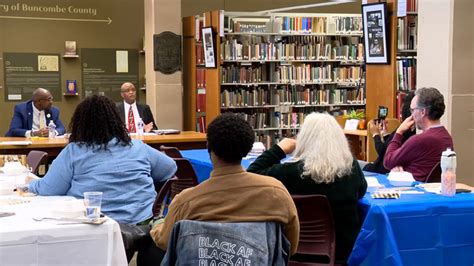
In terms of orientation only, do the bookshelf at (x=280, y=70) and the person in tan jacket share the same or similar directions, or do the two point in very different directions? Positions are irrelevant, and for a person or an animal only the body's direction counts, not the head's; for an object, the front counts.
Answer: very different directions

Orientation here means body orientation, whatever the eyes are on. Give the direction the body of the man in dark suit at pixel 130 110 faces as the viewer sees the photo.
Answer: toward the camera

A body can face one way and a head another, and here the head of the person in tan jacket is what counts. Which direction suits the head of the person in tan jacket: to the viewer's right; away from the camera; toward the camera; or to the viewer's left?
away from the camera

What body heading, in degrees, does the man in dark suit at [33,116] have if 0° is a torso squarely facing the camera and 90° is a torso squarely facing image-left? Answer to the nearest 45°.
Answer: approximately 315°

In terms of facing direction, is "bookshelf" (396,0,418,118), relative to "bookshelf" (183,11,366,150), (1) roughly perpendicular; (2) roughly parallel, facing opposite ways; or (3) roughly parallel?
roughly parallel

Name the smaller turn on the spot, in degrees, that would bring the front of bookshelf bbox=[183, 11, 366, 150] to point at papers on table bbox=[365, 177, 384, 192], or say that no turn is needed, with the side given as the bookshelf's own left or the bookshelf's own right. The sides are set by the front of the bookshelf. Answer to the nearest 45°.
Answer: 0° — it already faces it

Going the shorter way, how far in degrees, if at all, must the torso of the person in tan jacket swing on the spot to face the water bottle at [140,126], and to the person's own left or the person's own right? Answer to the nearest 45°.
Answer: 0° — they already face it

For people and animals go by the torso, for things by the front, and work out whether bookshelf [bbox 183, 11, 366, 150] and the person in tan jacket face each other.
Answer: yes

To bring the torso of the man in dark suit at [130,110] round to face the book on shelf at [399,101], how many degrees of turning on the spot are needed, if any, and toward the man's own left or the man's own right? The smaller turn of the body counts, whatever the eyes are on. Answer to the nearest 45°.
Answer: approximately 45° to the man's own left

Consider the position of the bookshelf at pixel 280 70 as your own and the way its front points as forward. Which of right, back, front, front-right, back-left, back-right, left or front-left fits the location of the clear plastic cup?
front

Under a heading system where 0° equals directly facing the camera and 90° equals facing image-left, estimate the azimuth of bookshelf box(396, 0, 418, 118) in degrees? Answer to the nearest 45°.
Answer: approximately 0°

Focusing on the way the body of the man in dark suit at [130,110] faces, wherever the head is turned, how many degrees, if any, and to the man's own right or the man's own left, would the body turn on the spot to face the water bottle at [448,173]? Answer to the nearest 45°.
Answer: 0° — they already face it

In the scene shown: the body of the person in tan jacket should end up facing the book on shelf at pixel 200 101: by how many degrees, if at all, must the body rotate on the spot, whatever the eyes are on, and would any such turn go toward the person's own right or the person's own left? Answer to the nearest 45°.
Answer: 0° — they already face it

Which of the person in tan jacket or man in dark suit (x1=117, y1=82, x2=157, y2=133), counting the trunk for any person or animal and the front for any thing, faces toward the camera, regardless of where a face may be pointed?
the man in dark suit

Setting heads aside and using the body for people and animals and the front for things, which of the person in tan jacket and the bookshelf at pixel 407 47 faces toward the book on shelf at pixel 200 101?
the person in tan jacket

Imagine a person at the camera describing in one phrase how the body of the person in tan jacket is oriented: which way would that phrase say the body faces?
away from the camera

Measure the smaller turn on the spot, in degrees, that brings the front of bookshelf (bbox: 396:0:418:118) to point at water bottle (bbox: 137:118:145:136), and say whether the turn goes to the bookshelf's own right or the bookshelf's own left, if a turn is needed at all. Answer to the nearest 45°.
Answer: approximately 90° to the bookshelf's own right

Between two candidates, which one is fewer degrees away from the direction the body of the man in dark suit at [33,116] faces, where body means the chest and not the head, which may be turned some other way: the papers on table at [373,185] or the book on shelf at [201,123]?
the papers on table
